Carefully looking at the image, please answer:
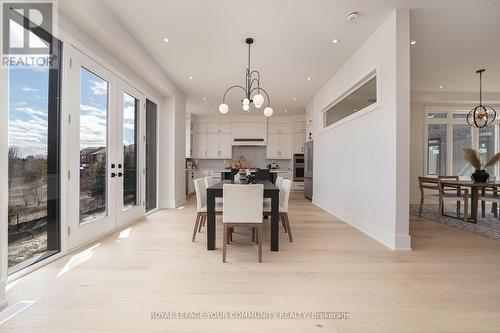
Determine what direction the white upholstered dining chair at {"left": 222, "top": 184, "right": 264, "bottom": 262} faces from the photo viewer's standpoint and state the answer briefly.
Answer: facing away from the viewer

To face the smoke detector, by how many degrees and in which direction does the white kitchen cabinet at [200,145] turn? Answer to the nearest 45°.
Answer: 0° — it already faces it

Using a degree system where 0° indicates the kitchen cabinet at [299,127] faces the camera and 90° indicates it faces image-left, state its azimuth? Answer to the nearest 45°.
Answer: approximately 0°

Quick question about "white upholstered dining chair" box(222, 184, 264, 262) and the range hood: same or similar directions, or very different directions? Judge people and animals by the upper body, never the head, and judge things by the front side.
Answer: very different directions

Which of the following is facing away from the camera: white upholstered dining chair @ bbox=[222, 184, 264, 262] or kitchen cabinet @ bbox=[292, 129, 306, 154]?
the white upholstered dining chair

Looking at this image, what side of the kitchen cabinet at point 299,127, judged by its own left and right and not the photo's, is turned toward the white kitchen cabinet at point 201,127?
right

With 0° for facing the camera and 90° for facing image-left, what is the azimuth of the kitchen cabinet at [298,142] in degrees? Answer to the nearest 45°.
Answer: approximately 0°

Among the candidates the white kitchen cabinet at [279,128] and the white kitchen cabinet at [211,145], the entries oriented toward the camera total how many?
2

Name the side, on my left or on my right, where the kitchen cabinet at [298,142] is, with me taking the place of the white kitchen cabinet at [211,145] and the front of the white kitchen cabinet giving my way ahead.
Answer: on my left

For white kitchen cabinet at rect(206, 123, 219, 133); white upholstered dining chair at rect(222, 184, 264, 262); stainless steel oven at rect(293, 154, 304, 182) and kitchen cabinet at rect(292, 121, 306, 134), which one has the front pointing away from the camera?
the white upholstered dining chair

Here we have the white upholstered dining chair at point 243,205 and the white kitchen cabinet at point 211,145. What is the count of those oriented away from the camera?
1
